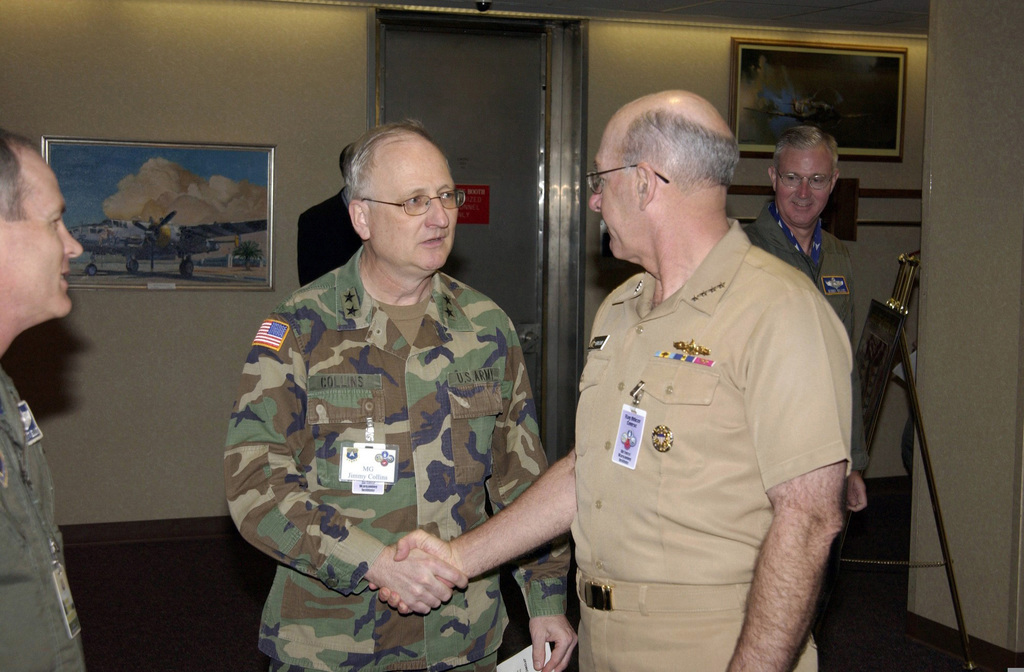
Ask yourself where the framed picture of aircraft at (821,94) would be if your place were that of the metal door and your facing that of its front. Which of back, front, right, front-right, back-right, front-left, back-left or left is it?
left

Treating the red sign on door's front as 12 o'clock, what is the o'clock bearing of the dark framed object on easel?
The dark framed object on easel is roughly at 11 o'clock from the red sign on door.

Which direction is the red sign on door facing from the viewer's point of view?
toward the camera

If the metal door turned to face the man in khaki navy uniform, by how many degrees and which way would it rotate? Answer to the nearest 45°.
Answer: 0° — it already faces them

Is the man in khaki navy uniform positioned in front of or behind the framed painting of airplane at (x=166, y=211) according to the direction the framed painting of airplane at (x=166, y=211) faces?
in front

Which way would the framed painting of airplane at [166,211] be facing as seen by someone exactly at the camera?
facing the viewer

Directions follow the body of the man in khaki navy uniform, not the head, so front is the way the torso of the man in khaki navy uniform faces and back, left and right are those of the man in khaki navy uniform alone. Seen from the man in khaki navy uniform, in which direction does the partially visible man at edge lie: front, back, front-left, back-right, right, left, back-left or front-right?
front-right

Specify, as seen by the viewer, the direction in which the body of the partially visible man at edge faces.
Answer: to the viewer's right

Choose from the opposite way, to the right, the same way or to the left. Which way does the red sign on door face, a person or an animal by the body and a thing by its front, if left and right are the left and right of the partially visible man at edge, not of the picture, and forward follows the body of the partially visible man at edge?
to the right

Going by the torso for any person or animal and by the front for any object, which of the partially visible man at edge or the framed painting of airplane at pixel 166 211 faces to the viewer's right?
the partially visible man at edge

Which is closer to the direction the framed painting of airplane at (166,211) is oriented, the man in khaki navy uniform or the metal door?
the man in khaki navy uniform

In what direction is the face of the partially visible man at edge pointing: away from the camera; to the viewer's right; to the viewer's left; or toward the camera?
to the viewer's right

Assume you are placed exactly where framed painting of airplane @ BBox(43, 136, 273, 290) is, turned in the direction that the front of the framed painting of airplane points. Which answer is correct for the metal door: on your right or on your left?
on your left
